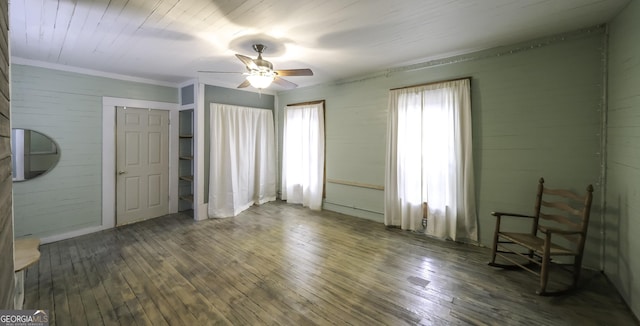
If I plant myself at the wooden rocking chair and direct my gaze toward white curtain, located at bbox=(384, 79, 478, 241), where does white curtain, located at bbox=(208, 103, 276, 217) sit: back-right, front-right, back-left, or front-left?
front-left

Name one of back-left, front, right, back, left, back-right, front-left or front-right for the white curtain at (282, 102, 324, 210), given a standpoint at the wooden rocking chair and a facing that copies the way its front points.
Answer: front-right

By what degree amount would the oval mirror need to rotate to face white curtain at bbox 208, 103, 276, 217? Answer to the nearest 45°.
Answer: approximately 90° to its left

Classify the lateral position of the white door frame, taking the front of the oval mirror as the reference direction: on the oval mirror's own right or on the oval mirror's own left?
on the oval mirror's own left

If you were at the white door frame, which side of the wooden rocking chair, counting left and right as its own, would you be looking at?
front

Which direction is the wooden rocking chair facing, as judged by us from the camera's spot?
facing the viewer and to the left of the viewer

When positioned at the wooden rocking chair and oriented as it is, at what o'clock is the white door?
The white door is roughly at 1 o'clock from the wooden rocking chair.

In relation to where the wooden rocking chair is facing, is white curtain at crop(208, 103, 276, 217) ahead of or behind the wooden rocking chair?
ahead

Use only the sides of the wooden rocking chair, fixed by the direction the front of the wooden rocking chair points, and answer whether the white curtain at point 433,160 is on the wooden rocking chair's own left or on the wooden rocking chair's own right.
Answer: on the wooden rocking chair's own right

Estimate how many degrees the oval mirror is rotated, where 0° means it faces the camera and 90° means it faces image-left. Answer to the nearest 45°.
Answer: approximately 0°

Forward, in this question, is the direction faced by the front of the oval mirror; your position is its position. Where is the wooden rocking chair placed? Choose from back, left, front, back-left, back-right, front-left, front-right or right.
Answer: front-left

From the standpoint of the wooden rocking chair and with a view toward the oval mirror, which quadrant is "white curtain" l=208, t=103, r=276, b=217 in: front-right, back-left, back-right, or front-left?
front-right

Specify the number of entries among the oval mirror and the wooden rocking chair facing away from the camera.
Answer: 0

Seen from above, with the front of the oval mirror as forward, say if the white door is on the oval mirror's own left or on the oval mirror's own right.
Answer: on the oval mirror's own left
